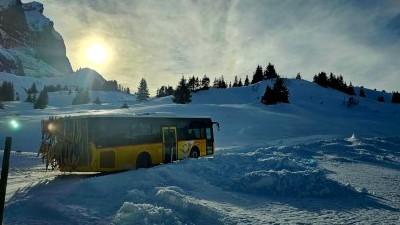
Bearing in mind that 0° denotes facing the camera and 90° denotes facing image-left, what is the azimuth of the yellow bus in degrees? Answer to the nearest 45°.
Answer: approximately 225°
